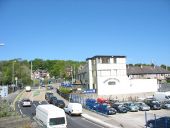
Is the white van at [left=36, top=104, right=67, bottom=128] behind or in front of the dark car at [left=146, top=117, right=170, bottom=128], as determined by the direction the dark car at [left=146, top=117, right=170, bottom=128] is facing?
in front
